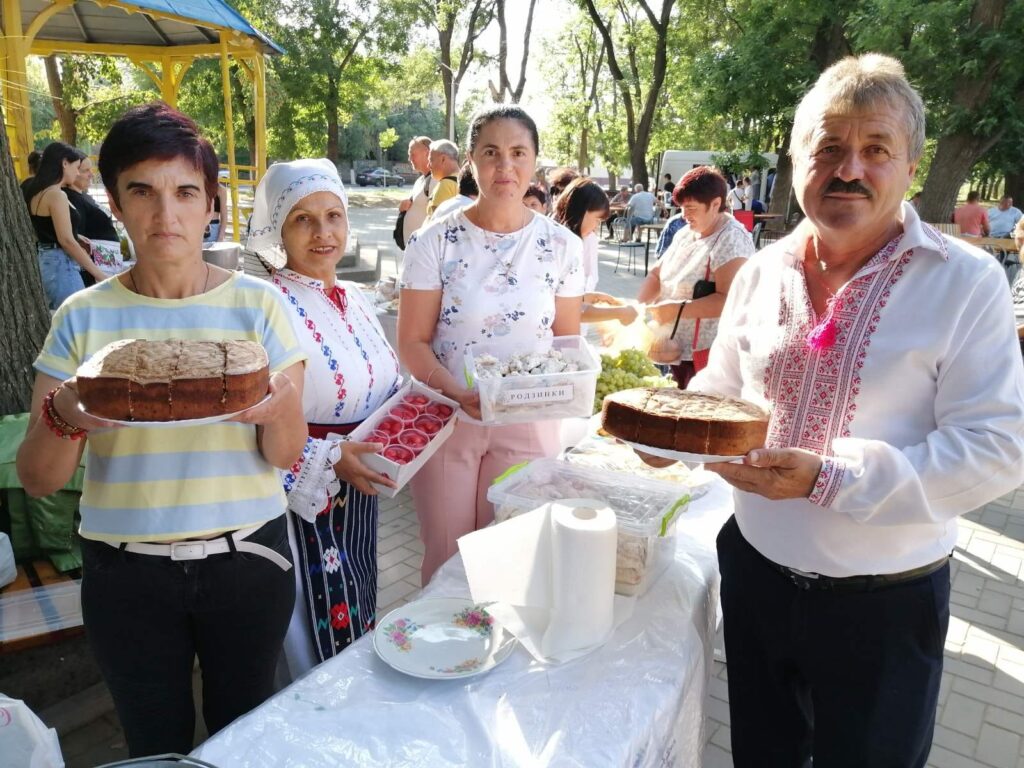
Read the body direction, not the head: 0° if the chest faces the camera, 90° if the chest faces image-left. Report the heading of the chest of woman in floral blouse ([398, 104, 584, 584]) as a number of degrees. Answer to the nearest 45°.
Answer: approximately 0°

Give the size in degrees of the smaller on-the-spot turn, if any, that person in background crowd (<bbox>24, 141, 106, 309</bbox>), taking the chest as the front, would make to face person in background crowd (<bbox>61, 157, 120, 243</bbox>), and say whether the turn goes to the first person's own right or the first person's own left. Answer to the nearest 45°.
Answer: approximately 90° to the first person's own left

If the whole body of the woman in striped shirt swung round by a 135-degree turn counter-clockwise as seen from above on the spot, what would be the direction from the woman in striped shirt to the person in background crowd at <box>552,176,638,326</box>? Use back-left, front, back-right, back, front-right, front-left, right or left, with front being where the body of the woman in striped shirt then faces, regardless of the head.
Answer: front

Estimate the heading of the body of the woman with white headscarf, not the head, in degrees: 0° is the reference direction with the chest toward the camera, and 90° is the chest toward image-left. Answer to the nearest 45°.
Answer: approximately 315°

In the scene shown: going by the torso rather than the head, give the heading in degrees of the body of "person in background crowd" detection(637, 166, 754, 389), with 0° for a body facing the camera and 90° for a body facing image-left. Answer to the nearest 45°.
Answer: approximately 45°

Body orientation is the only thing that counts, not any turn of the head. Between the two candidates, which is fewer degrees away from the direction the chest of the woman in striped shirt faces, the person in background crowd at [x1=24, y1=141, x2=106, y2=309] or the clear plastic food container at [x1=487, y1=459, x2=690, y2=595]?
the clear plastic food container

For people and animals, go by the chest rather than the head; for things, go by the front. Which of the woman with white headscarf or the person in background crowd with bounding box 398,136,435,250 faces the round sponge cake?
the woman with white headscarf

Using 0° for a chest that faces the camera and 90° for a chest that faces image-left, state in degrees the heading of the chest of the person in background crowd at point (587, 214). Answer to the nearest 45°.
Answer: approximately 270°

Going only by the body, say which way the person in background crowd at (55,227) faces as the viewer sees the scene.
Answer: to the viewer's right

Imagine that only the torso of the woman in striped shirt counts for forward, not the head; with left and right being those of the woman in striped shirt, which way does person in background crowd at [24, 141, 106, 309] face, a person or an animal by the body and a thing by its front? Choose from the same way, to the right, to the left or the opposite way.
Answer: to the left

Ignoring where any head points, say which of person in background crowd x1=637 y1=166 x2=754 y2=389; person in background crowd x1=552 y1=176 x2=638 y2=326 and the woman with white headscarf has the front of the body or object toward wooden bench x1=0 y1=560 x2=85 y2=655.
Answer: person in background crowd x1=637 y1=166 x2=754 y2=389

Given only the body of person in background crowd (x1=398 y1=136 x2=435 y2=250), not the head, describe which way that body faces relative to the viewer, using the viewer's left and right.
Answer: facing to the left of the viewer
